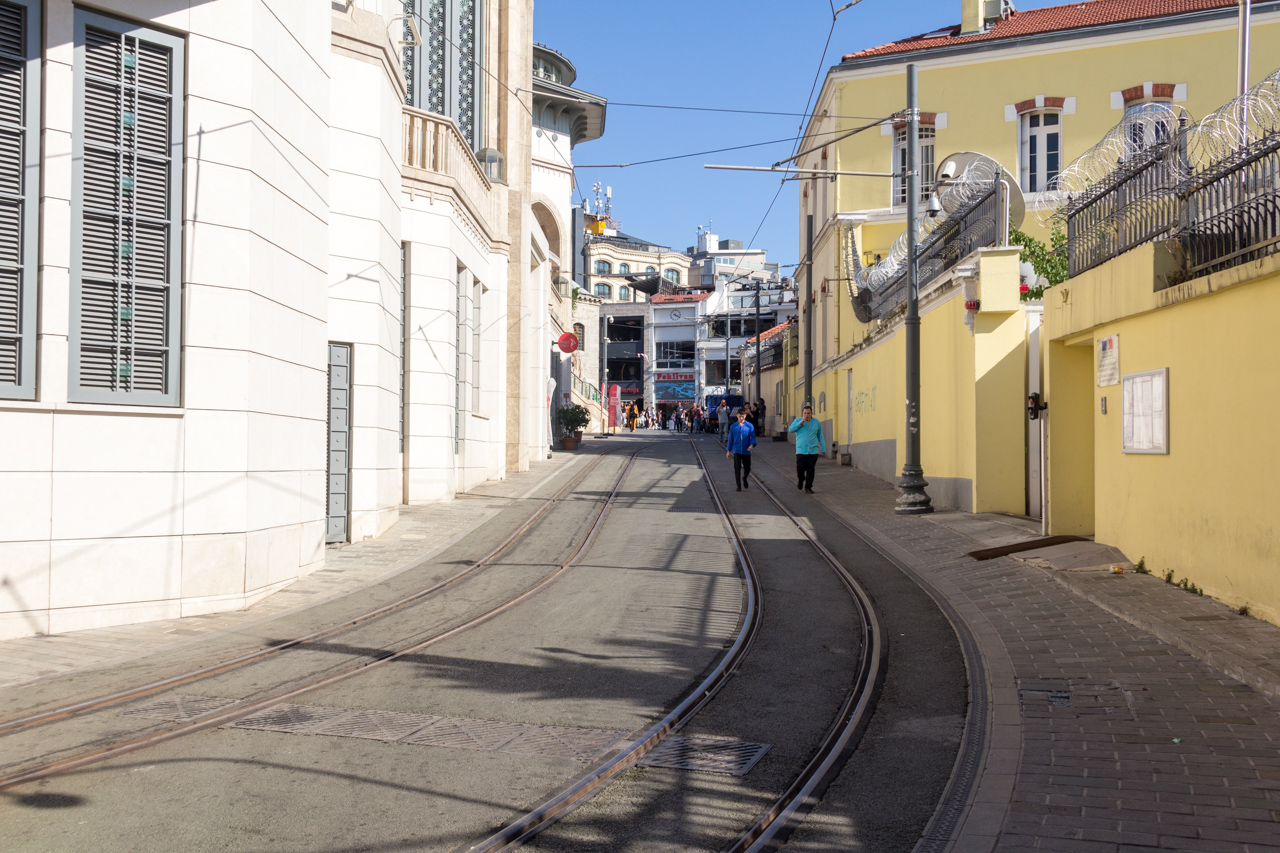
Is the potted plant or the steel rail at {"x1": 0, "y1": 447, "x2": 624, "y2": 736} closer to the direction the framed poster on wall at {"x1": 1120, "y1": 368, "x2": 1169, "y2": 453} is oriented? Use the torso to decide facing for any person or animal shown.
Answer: the steel rail

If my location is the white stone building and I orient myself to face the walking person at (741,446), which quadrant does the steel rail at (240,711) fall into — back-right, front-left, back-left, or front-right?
back-right

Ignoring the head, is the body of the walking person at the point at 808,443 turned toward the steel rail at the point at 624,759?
yes

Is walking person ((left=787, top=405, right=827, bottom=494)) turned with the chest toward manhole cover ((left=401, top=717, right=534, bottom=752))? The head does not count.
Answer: yes

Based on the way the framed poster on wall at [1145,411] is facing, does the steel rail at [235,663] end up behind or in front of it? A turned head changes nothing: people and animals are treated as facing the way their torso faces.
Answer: in front

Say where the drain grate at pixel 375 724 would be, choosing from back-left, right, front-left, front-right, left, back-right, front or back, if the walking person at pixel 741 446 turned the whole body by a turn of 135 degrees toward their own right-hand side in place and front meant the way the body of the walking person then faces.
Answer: back-left

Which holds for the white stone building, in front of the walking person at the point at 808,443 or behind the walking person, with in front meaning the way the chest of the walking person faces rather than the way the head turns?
in front

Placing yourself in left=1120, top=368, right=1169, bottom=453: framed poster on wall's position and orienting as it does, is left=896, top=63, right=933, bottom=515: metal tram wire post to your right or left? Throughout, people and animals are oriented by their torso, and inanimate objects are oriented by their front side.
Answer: on your right

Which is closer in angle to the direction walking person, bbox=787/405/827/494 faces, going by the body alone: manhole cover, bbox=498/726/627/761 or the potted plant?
the manhole cover

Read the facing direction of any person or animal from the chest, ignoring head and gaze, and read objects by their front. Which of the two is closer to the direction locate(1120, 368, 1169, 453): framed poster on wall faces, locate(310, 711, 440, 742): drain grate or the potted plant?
the drain grate

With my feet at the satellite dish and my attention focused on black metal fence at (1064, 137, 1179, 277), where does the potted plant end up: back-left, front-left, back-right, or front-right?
back-right

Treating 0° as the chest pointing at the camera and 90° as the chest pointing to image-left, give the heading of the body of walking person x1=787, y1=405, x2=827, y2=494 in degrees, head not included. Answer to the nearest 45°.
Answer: approximately 0°

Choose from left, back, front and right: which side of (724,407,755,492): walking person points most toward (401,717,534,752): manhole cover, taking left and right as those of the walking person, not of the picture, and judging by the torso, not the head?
front

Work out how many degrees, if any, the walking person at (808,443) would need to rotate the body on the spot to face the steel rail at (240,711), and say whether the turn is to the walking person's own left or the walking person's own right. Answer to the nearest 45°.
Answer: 0° — they already face it

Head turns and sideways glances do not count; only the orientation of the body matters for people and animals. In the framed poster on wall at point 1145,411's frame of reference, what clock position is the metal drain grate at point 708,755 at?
The metal drain grate is roughly at 11 o'clock from the framed poster on wall.
